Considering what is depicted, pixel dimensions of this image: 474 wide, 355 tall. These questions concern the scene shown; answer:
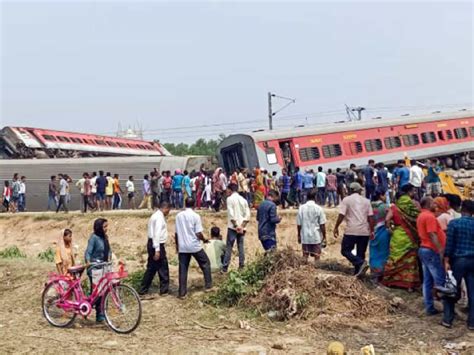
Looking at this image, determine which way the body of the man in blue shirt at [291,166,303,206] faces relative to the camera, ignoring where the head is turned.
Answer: away from the camera

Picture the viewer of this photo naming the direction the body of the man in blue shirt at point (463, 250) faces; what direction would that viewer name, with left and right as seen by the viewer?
facing away from the viewer

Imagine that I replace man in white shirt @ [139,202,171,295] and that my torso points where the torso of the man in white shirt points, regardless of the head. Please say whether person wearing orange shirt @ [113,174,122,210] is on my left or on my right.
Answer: on my left

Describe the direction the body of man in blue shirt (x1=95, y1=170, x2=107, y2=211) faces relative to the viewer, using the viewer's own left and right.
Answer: facing away from the viewer

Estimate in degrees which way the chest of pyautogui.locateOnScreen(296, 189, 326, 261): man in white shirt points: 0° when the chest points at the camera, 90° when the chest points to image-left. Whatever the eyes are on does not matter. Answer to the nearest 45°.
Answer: approximately 180°

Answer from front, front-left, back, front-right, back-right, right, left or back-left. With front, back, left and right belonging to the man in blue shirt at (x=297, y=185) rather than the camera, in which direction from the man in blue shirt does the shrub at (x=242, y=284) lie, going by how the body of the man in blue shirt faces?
back

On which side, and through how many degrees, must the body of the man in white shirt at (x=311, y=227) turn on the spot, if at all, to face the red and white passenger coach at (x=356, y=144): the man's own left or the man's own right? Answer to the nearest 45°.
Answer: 0° — they already face it

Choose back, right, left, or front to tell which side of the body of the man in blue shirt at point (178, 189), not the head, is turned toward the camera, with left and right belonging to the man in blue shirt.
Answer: back

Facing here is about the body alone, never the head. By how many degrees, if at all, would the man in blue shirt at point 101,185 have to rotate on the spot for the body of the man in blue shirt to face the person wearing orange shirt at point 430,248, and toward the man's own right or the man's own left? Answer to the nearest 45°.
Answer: approximately 180°
